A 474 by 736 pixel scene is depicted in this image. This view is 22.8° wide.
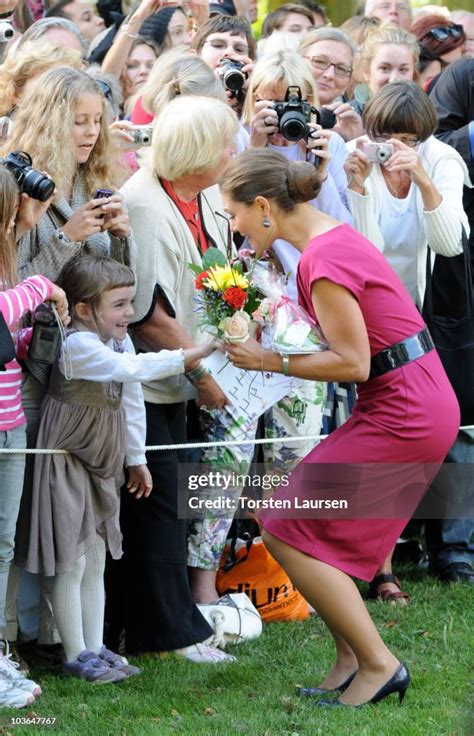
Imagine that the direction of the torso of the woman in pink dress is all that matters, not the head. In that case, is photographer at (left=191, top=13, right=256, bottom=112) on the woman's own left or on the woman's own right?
on the woman's own right

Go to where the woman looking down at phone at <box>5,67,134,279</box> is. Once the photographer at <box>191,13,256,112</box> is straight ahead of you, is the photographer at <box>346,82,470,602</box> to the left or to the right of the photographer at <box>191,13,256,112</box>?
right

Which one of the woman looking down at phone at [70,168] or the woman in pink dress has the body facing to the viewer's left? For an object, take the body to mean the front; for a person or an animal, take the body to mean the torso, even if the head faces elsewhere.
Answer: the woman in pink dress

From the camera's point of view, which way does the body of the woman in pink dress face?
to the viewer's left

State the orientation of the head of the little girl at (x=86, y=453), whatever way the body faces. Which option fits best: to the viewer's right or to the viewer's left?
to the viewer's right
